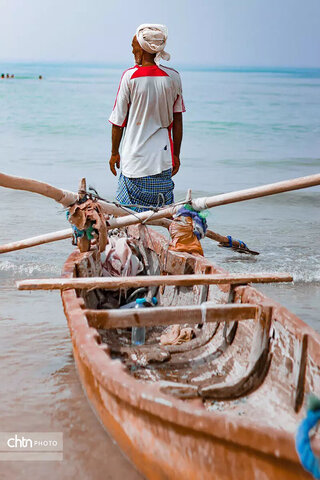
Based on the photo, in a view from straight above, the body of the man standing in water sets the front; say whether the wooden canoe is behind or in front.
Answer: behind

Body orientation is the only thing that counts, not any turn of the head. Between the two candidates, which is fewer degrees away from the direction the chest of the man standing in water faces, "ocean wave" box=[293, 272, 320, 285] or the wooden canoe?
the ocean wave
